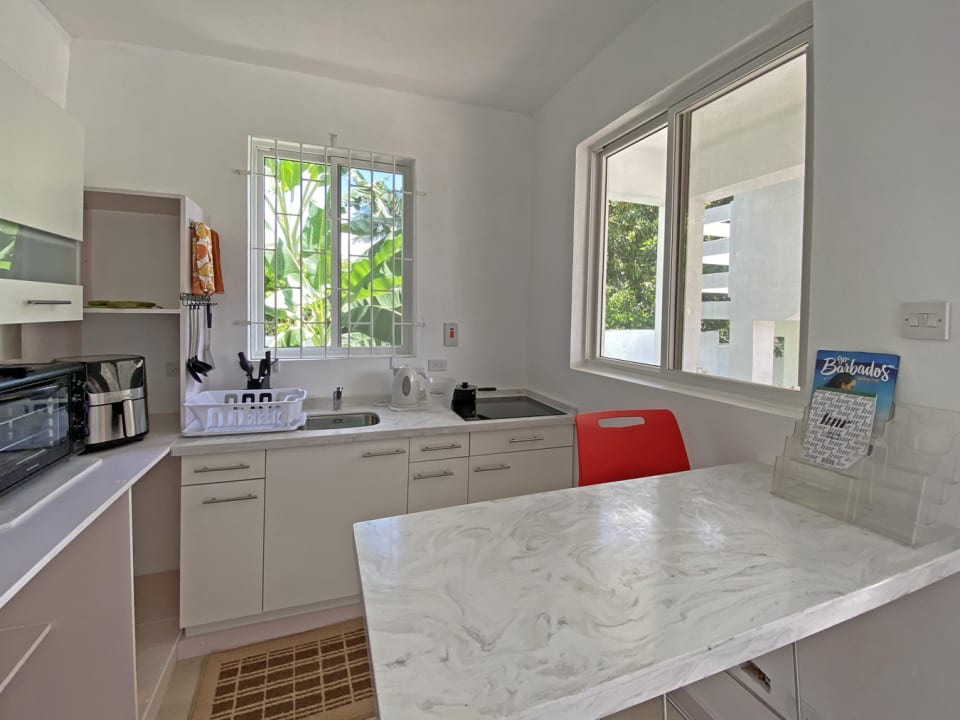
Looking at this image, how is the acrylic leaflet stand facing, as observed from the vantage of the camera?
facing the viewer and to the left of the viewer

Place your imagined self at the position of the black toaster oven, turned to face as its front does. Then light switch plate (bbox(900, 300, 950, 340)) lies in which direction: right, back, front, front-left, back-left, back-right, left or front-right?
front

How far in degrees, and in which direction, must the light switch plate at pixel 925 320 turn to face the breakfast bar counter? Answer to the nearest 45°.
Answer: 0° — it already faces it

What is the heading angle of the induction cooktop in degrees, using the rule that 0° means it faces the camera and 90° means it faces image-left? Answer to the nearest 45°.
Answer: approximately 0°

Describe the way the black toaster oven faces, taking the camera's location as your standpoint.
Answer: facing the viewer and to the right of the viewer

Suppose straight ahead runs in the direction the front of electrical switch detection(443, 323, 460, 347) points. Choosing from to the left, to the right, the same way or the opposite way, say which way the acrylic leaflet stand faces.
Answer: to the right

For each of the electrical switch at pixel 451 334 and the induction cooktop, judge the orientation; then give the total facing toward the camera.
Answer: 2

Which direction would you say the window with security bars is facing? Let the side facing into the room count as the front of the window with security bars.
toward the camera

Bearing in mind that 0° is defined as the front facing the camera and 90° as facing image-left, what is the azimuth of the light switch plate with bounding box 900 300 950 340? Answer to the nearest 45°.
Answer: approximately 45°

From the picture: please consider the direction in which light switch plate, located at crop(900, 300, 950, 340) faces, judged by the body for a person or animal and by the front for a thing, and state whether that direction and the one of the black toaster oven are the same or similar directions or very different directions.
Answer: very different directions

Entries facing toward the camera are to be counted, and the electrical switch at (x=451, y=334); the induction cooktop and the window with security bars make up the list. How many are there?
3

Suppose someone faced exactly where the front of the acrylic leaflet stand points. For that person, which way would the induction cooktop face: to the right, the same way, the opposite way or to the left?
to the left

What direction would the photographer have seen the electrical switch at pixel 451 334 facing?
facing the viewer

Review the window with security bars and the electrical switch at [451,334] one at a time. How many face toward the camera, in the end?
2
